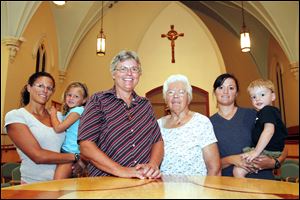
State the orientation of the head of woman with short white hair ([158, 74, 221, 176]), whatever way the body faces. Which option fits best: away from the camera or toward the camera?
toward the camera

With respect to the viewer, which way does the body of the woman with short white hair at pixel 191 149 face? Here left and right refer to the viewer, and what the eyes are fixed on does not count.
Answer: facing the viewer and to the left of the viewer
